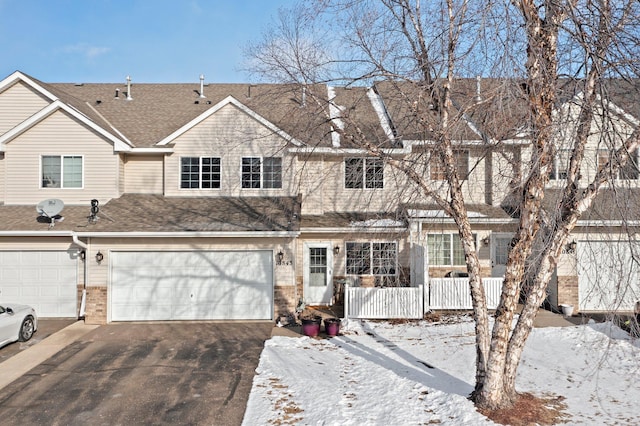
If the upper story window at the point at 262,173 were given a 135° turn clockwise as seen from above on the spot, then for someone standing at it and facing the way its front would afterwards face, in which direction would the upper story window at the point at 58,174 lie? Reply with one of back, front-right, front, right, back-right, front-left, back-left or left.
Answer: front-left

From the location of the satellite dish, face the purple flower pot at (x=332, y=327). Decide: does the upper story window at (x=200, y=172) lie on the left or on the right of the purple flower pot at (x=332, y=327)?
left

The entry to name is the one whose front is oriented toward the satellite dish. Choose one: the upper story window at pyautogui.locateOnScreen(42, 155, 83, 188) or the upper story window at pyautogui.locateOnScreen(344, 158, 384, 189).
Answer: the upper story window at pyautogui.locateOnScreen(42, 155, 83, 188)

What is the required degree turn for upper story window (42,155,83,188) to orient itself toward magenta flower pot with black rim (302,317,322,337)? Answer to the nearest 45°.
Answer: approximately 45° to its left

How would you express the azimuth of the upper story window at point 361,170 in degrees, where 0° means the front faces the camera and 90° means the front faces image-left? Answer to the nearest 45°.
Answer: approximately 0°

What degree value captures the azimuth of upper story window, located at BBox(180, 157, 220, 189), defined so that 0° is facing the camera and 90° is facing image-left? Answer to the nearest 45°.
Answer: approximately 0°

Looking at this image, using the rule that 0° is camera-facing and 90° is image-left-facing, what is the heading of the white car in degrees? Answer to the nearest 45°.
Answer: approximately 225°

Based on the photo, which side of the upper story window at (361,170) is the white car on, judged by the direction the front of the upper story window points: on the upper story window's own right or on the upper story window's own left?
on the upper story window's own right
